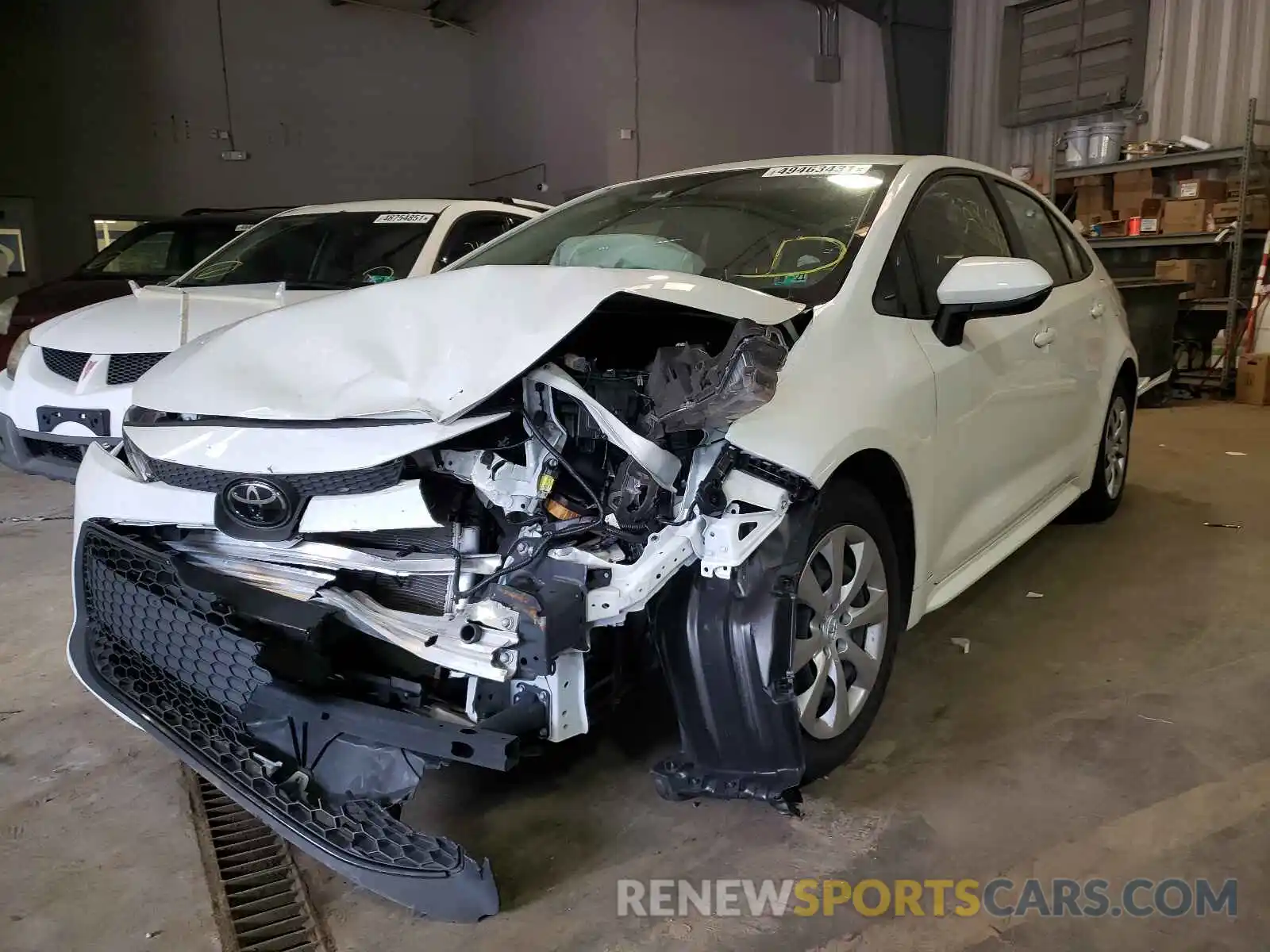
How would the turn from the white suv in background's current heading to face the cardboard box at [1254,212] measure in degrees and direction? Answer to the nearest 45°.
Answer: approximately 135° to its left

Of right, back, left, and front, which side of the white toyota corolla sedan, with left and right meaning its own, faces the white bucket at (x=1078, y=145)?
back

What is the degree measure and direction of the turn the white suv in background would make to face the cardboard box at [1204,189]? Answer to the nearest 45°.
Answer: approximately 135° to its left

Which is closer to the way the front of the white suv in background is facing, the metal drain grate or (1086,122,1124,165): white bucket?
the metal drain grate

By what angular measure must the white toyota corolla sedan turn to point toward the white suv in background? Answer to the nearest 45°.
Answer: approximately 90° to its right

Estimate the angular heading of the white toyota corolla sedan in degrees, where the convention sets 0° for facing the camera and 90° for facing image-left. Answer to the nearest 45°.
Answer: approximately 45°

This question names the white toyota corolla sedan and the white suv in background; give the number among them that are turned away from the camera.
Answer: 0

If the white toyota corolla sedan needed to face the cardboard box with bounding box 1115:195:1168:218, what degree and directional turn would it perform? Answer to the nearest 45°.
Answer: approximately 180°

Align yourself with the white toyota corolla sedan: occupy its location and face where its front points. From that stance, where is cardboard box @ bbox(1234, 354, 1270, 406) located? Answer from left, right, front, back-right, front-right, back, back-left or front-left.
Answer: back

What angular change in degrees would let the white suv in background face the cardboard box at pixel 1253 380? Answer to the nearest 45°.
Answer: approximately 135° to its left

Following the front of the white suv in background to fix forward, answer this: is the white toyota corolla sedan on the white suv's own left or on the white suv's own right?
on the white suv's own left

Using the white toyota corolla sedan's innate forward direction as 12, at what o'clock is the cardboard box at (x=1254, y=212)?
The cardboard box is roughly at 6 o'clock from the white toyota corolla sedan.

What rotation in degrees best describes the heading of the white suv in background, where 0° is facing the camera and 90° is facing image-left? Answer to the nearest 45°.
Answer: approximately 45°

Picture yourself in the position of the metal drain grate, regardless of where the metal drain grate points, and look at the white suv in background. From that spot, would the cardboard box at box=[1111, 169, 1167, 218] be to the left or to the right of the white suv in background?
right
